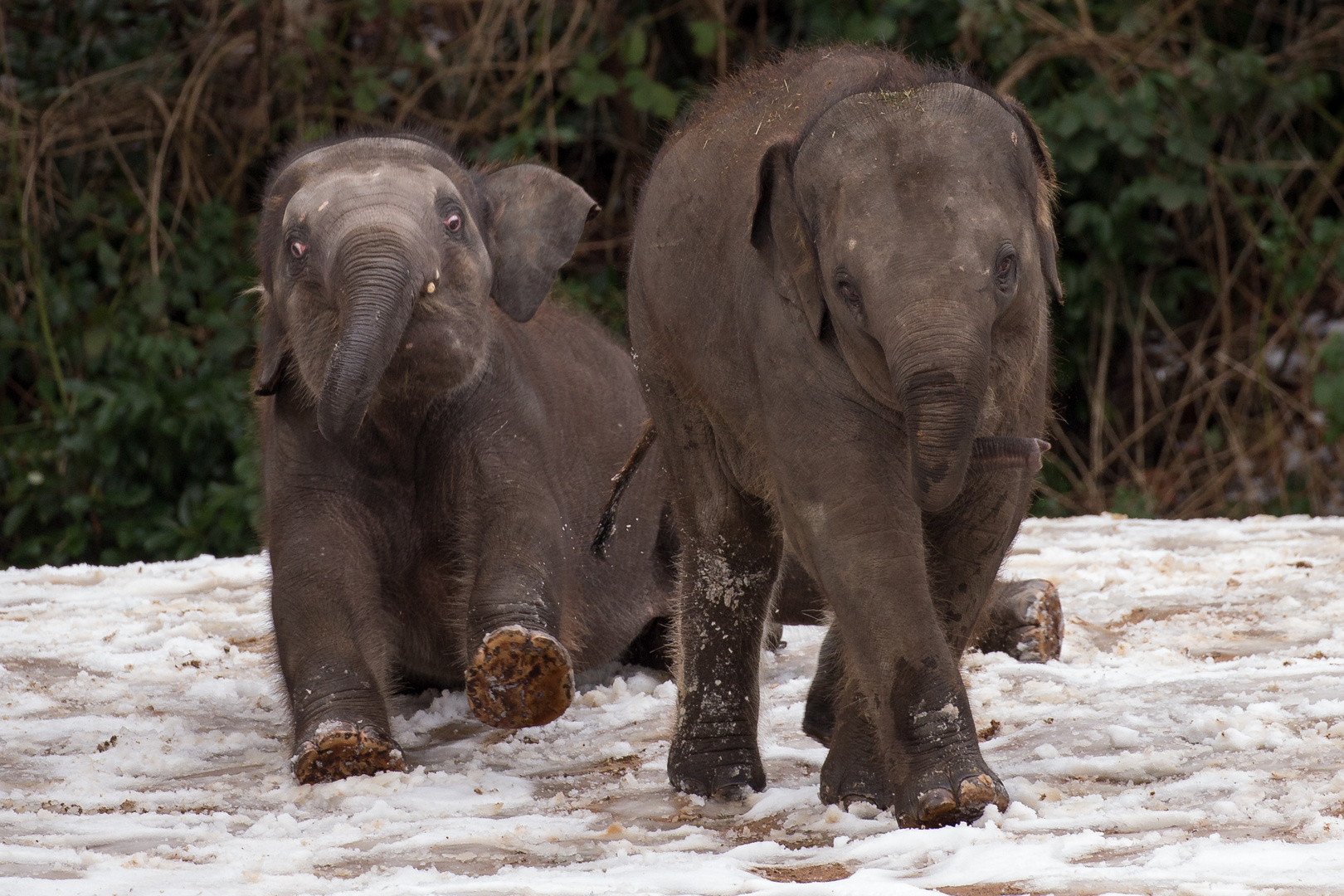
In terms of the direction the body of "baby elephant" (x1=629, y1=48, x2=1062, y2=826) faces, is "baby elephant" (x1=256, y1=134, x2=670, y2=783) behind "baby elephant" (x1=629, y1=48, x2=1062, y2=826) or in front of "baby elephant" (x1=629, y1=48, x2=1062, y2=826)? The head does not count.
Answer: behind

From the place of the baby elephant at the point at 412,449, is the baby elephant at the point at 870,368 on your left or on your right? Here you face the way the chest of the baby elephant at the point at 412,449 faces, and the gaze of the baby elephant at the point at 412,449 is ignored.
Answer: on your left

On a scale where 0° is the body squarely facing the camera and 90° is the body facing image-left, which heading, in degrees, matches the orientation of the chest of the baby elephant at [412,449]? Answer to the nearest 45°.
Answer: approximately 45°

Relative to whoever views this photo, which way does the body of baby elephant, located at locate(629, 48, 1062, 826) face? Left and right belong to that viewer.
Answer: facing the viewer and to the right of the viewer

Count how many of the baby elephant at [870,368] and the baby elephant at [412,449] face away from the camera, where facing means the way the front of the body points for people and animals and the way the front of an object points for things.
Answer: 0
